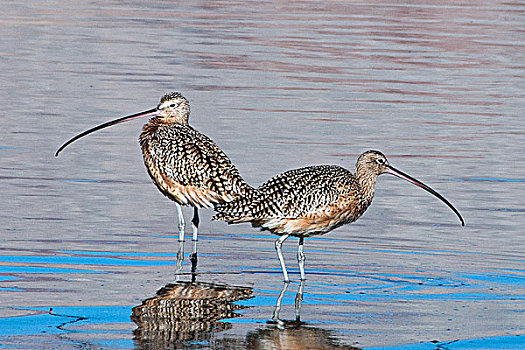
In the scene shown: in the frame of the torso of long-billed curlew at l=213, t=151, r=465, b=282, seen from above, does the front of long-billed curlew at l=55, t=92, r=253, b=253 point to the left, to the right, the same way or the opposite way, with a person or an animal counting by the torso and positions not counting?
the opposite way

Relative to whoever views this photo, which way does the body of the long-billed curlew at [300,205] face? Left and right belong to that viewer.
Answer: facing to the right of the viewer

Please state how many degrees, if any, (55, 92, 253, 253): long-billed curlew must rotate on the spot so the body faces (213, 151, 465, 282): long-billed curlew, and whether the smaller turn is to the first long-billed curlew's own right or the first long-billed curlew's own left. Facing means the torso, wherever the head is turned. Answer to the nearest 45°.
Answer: approximately 135° to the first long-billed curlew's own left

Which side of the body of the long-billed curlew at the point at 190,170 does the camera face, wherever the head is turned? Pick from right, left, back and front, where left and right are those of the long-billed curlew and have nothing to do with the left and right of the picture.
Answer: left

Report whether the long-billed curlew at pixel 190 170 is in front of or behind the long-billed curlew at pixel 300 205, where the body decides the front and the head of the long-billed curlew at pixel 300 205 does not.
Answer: behind

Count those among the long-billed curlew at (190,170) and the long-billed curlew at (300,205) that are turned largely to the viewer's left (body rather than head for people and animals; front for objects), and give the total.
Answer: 1

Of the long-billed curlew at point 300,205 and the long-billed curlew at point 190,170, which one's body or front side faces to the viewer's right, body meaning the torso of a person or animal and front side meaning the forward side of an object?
the long-billed curlew at point 300,205
